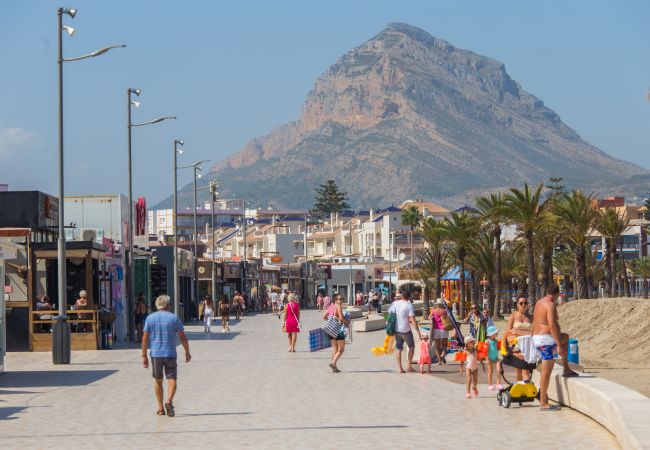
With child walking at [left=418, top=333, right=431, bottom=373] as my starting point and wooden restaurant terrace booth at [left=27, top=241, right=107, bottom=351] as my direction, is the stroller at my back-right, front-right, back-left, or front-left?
back-left

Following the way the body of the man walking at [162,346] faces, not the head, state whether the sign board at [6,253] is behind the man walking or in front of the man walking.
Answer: in front

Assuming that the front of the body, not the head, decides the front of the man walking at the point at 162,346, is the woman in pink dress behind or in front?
in front

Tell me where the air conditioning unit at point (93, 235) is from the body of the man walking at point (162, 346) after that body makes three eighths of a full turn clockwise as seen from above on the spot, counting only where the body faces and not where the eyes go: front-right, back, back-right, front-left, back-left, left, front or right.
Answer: back-left

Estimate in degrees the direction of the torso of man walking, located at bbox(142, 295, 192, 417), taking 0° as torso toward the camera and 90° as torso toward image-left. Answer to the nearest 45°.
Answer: approximately 180°

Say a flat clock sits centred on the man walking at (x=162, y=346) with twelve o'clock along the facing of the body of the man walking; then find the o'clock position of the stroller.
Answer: The stroller is roughly at 3 o'clock from the man walking.

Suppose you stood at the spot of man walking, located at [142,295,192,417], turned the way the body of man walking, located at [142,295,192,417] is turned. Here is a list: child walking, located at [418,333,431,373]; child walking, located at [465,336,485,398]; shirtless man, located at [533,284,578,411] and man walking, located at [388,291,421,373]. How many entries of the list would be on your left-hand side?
0

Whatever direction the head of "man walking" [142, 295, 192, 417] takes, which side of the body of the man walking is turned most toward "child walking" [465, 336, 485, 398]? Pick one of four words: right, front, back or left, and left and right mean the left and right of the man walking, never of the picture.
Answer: right
